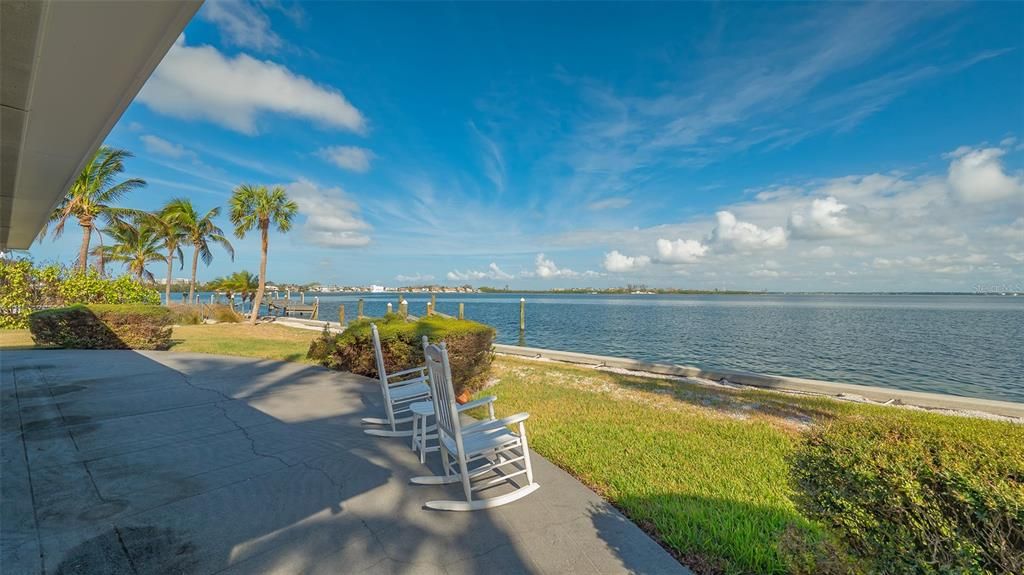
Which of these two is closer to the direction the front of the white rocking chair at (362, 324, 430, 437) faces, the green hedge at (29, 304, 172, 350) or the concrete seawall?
the concrete seawall

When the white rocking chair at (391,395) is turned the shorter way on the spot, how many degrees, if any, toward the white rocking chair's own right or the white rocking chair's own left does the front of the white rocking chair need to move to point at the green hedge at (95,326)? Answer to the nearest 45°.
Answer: approximately 135° to the white rocking chair's own left

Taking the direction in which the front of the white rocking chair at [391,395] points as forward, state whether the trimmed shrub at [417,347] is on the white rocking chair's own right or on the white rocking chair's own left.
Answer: on the white rocking chair's own left

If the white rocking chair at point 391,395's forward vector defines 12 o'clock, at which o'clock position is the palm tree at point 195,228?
The palm tree is roughly at 8 o'clock from the white rocking chair.

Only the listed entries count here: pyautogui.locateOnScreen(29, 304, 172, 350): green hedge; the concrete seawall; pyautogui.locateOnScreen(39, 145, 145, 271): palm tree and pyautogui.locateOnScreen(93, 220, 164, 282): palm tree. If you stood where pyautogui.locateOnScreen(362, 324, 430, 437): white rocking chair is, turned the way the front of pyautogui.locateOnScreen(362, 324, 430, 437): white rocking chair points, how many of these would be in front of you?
1

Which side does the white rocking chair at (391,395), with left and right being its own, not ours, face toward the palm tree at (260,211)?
left

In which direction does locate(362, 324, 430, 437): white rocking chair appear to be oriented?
to the viewer's right

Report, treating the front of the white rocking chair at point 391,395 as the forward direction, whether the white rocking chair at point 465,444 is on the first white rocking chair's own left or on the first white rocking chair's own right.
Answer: on the first white rocking chair's own right

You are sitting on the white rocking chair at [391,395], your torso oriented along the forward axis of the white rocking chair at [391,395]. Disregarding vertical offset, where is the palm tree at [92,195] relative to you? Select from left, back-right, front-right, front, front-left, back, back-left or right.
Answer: back-left

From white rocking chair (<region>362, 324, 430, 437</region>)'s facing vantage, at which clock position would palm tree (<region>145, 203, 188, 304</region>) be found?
The palm tree is roughly at 8 o'clock from the white rocking chair.

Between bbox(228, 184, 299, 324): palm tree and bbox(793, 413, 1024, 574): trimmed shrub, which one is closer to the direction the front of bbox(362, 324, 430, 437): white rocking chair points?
the trimmed shrub

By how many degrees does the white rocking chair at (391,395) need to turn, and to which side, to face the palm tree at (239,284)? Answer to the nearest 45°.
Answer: approximately 90° to its left

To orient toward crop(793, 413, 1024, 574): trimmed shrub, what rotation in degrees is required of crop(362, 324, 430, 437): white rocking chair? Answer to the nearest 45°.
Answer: approximately 45° to its right

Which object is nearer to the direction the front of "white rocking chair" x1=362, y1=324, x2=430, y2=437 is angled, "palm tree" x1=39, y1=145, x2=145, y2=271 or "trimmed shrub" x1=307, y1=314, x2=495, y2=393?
the trimmed shrub
